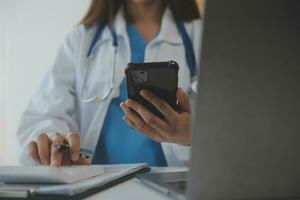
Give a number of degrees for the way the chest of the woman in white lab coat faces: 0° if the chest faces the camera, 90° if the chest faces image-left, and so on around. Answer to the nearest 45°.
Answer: approximately 0°

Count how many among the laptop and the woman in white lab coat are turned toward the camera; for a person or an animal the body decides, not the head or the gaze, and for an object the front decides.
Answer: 1

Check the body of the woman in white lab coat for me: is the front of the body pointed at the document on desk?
yes

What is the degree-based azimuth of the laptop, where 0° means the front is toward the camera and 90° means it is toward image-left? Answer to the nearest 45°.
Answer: approximately 135°

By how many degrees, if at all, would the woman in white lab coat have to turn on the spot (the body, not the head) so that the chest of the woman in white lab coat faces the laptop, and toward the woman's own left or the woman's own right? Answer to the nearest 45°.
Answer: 0° — they already face it
